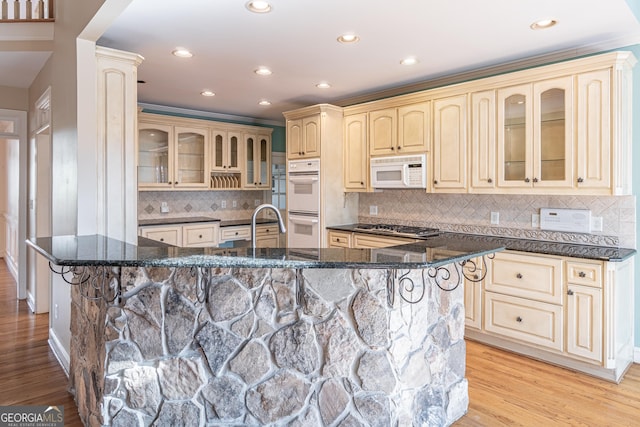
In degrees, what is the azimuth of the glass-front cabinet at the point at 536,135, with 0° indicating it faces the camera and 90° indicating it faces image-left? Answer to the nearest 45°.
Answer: approximately 45°

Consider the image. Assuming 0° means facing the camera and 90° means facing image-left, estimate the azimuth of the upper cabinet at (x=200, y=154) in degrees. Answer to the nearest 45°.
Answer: approximately 315°

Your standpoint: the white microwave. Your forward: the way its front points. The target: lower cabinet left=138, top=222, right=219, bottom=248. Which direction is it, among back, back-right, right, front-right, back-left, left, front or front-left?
front-right

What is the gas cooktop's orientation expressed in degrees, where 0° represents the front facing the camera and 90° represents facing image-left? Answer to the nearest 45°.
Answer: approximately 45°

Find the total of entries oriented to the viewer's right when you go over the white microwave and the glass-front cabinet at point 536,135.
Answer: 0

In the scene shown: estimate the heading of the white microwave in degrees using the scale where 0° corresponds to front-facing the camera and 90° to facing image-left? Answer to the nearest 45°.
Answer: approximately 45°

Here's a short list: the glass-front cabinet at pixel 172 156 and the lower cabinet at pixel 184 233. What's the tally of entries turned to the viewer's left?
0
